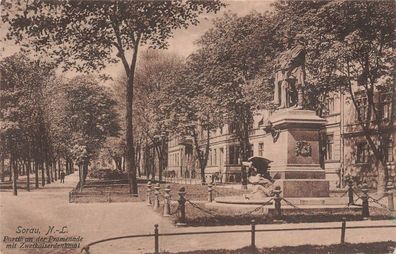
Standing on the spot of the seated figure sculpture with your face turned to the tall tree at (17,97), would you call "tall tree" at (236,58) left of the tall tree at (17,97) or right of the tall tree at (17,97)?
right

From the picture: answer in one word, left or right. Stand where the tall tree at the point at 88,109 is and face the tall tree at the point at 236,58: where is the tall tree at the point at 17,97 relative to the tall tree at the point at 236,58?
right

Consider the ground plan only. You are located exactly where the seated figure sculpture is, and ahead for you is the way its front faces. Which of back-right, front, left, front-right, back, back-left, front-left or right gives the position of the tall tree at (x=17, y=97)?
front-right

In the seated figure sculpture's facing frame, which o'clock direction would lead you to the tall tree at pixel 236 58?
The tall tree is roughly at 3 o'clock from the seated figure sculpture.

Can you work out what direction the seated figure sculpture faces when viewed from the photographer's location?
facing to the left of the viewer

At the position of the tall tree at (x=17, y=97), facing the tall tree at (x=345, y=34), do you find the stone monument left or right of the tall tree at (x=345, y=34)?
right
